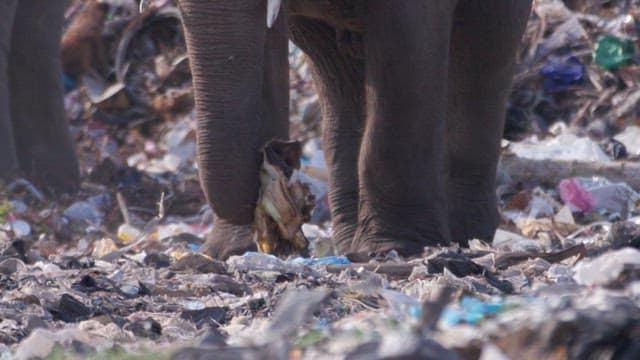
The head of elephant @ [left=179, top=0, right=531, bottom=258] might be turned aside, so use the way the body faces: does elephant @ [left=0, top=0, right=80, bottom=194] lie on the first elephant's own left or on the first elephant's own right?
on the first elephant's own right

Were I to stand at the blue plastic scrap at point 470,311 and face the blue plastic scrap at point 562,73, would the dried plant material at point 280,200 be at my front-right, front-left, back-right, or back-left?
front-left

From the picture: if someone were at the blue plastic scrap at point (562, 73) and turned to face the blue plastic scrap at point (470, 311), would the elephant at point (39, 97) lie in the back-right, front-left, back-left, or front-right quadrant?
front-right

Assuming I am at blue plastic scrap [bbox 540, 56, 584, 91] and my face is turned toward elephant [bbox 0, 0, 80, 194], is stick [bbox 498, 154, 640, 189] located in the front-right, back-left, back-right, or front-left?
front-left

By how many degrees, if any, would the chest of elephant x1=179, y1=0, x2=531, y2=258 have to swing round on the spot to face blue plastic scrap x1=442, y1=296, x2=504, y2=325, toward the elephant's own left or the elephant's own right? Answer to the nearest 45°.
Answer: approximately 45° to the elephant's own left

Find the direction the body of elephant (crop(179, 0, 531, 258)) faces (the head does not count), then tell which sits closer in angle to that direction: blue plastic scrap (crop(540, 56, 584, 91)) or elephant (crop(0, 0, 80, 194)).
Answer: the elephant
